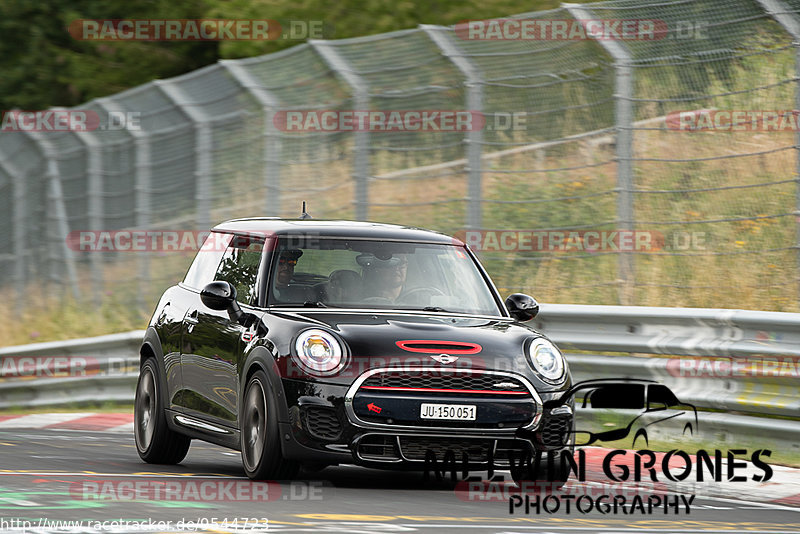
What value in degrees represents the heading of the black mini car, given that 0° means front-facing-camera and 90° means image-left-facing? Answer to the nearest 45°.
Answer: approximately 315°

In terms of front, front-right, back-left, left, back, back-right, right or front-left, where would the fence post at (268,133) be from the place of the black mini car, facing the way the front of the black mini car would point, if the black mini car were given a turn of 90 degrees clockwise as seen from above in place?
back-right

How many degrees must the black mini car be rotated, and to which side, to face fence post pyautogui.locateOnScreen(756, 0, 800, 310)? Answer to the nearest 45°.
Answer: approximately 90° to its left

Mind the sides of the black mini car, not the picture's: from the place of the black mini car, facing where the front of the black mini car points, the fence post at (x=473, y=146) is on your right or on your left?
on your left

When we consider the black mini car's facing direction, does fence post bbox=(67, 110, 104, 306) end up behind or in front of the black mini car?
behind

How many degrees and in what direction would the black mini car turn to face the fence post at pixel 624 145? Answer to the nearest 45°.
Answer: approximately 90° to its left
